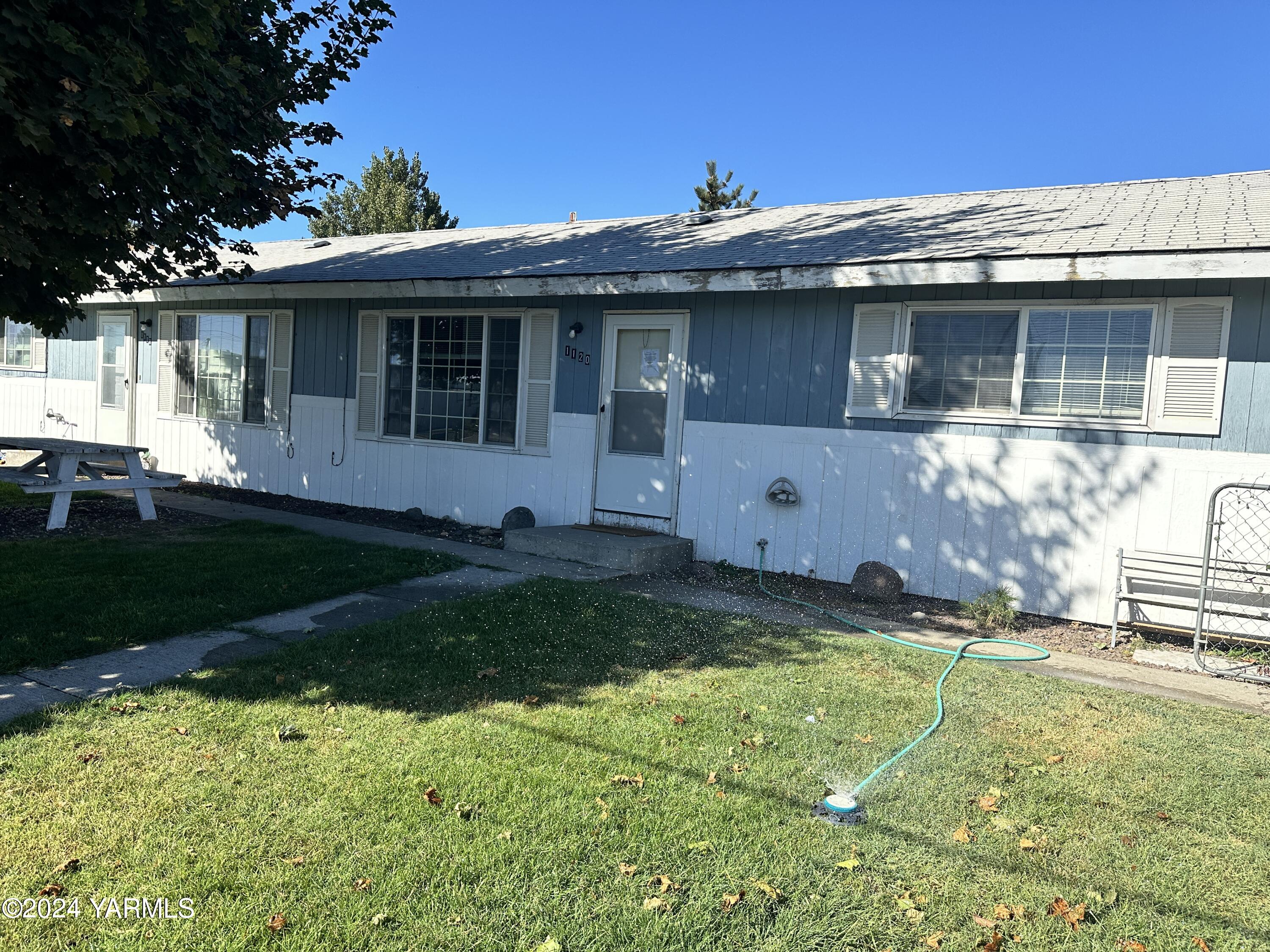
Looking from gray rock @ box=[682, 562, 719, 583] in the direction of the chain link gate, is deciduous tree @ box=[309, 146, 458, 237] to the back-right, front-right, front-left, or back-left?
back-left

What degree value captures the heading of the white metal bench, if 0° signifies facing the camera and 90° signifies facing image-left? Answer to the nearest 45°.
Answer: approximately 0°

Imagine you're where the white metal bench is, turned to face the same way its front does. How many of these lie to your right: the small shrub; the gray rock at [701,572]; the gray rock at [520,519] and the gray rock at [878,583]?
4

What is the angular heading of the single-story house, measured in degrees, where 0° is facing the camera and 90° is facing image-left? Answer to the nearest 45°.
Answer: approximately 45°

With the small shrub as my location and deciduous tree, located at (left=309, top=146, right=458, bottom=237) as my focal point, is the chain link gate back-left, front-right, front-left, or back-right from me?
back-right

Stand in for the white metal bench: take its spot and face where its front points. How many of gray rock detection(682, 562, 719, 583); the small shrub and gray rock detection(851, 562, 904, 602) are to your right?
3
